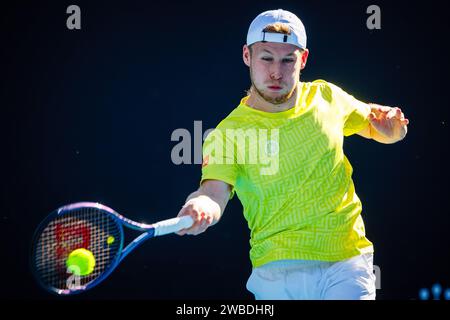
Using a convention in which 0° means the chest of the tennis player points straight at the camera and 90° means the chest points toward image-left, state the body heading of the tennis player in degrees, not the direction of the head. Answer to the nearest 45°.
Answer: approximately 0°

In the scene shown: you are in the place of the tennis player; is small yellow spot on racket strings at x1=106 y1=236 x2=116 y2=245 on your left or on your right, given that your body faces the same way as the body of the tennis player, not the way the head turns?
on your right

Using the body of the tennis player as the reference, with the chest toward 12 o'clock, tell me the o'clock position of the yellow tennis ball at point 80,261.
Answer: The yellow tennis ball is roughly at 2 o'clock from the tennis player.
